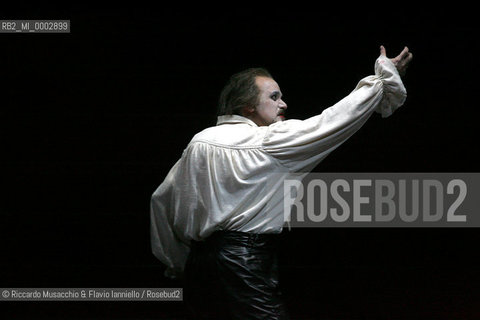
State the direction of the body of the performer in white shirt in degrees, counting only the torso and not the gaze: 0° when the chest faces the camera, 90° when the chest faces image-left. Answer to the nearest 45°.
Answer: approximately 225°

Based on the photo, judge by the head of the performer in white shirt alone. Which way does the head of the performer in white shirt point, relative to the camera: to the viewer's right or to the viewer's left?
to the viewer's right
